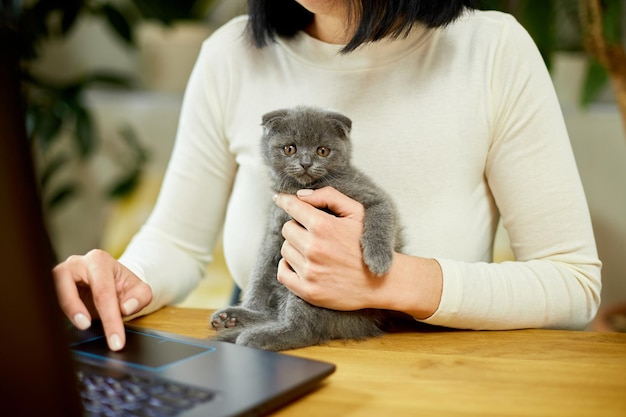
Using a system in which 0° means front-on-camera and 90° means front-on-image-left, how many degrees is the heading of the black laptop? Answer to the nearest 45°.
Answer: approximately 225°

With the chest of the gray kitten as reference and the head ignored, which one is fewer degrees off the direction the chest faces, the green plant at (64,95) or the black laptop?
the black laptop

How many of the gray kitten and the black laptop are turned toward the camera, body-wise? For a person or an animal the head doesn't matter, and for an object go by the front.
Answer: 1

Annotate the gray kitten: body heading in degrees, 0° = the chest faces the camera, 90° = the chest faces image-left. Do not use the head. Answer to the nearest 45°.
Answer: approximately 0°

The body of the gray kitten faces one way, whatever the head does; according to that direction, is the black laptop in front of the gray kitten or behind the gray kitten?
in front

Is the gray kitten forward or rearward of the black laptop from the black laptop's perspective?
forward

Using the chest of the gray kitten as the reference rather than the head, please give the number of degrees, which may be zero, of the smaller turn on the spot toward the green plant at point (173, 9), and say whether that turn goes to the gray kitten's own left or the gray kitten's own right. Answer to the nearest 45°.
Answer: approximately 180°
